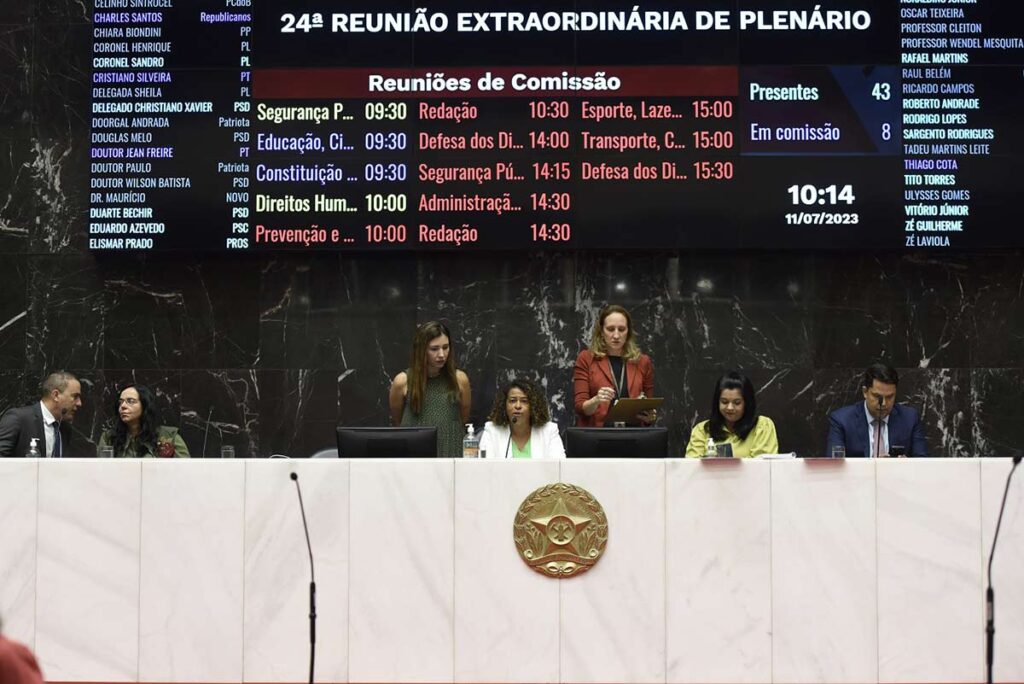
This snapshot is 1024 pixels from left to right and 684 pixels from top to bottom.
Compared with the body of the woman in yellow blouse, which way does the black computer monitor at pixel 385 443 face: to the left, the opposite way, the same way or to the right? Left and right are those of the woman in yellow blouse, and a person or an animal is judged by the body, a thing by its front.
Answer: the opposite way

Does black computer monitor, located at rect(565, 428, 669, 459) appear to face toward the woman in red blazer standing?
yes

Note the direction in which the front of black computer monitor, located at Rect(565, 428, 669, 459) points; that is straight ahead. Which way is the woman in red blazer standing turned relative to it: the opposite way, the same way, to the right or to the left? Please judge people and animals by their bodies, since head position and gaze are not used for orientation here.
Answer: the opposite way

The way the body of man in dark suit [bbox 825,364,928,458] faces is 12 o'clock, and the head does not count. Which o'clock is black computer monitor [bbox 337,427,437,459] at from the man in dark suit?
The black computer monitor is roughly at 2 o'clock from the man in dark suit.

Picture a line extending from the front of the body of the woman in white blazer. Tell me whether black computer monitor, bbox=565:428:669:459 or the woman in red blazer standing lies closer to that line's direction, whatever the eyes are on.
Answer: the black computer monitor

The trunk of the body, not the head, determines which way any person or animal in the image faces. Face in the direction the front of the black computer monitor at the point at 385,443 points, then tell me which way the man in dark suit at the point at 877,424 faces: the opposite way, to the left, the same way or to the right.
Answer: the opposite way

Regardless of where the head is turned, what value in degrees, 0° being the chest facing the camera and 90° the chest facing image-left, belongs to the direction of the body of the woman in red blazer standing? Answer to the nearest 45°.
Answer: approximately 0°

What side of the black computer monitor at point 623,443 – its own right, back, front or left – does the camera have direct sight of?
back

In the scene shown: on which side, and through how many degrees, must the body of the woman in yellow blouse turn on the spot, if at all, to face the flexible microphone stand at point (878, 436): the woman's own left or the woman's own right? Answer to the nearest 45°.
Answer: approximately 135° to the woman's own left

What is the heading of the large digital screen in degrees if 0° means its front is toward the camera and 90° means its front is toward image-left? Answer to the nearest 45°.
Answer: approximately 0°

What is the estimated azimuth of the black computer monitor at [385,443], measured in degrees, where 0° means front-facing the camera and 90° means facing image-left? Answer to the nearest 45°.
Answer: approximately 180°
